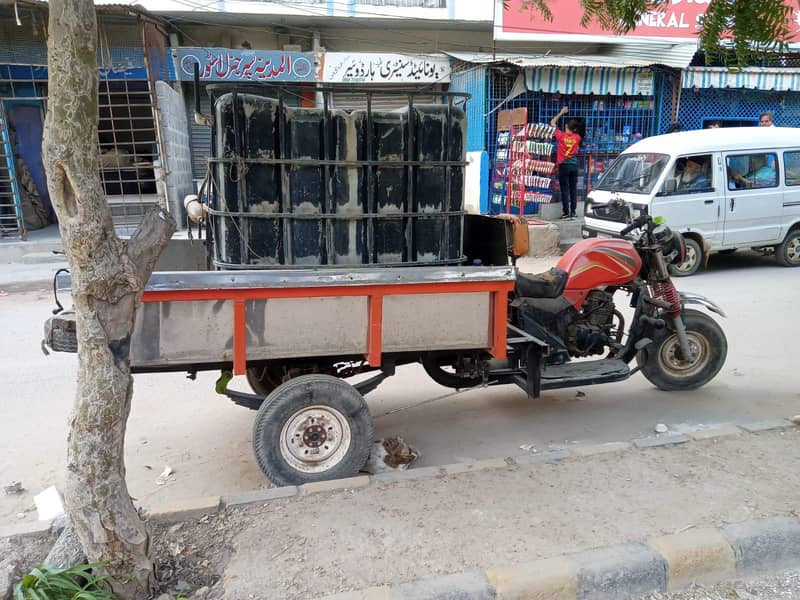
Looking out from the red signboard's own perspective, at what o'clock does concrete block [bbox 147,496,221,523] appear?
The concrete block is roughly at 12 o'clock from the red signboard.

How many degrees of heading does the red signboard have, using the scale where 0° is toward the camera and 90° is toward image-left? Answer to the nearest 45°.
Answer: approximately 0°

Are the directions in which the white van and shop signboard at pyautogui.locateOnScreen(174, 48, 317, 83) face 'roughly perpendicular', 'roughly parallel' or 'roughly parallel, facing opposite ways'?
roughly perpendicular

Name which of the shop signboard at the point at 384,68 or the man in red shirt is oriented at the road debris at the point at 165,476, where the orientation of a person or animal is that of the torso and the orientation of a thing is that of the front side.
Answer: the shop signboard

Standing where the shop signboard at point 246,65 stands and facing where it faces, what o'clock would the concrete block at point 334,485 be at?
The concrete block is roughly at 12 o'clock from the shop signboard.

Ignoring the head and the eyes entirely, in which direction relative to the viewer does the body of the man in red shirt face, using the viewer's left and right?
facing away from the viewer

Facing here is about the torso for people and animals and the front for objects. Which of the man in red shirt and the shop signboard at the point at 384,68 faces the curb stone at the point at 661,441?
the shop signboard

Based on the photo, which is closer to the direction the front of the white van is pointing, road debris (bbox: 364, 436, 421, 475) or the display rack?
the road debris

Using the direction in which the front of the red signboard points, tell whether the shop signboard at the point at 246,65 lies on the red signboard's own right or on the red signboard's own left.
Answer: on the red signboard's own right

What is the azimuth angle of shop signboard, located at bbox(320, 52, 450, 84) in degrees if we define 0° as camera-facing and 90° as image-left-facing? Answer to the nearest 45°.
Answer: approximately 0°

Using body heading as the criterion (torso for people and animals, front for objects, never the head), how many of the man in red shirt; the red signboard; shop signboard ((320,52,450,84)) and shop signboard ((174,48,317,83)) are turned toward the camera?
3
